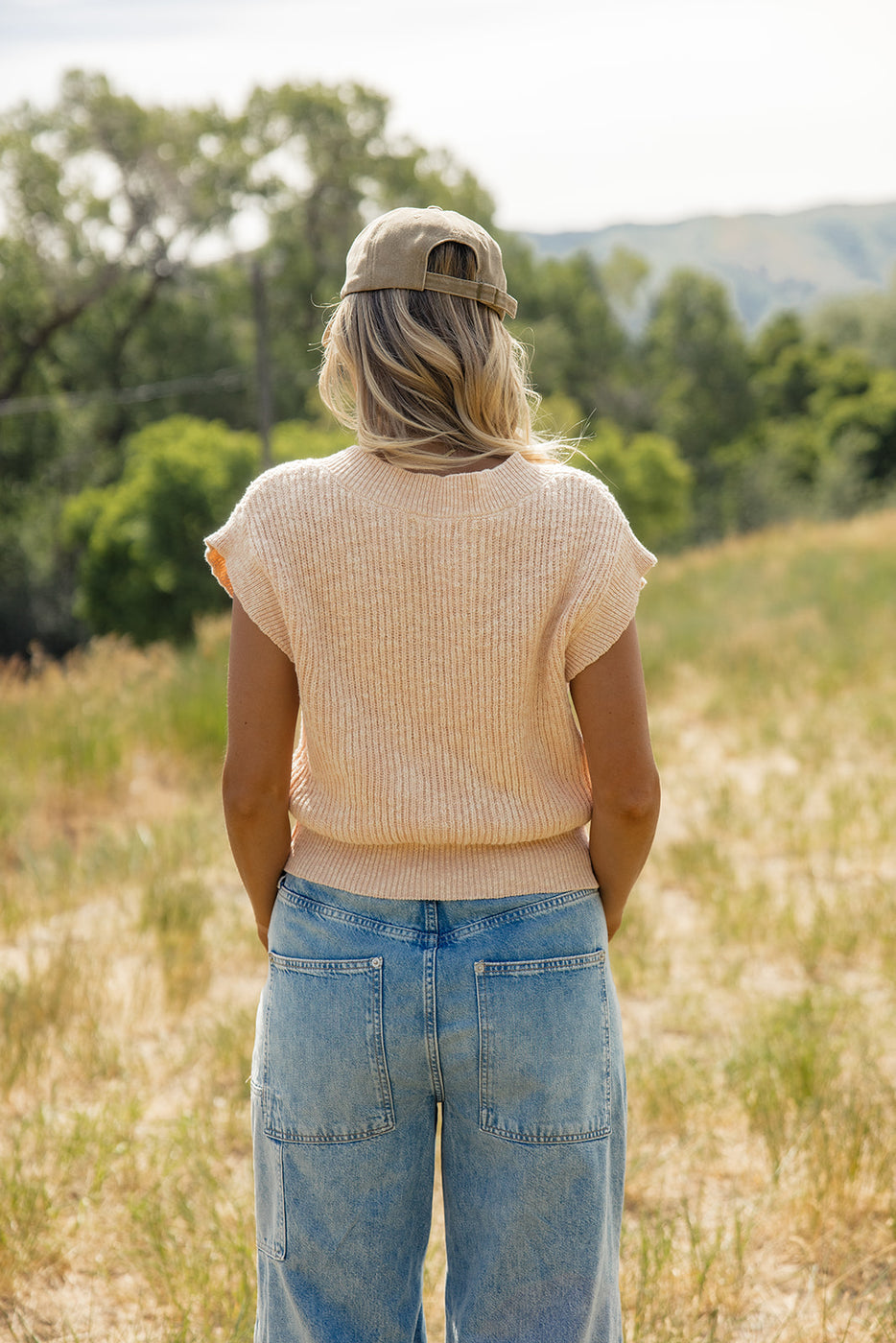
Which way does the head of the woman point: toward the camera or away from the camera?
away from the camera

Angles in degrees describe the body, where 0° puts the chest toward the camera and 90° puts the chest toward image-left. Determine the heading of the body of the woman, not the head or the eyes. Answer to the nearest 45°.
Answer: approximately 180°

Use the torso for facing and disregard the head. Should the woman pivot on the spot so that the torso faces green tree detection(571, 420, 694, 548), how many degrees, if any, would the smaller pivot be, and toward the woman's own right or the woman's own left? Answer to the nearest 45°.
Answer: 0° — they already face it

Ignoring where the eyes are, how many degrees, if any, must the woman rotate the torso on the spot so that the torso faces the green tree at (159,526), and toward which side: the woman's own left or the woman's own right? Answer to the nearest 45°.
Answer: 0° — they already face it

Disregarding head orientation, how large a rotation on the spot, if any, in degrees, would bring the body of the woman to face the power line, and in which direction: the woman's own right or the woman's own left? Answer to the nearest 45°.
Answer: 0° — they already face it
